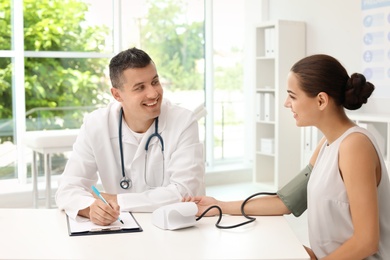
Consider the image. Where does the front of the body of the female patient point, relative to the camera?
to the viewer's left

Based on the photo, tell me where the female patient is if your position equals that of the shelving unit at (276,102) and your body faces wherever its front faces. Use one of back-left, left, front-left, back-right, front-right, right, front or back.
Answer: front-left

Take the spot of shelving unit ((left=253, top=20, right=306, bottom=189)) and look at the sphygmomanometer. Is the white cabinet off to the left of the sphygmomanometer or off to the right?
left

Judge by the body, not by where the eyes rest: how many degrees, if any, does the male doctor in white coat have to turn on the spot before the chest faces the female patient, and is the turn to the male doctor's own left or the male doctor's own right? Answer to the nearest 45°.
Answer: approximately 45° to the male doctor's own left

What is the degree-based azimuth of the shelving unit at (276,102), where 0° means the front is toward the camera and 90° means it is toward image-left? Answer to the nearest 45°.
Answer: approximately 45°

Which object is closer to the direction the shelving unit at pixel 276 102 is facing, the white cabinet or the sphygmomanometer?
the sphygmomanometer

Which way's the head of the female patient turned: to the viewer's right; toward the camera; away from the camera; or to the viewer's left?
to the viewer's left

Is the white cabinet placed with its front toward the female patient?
yes

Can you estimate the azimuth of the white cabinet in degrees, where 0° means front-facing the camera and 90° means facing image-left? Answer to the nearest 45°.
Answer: approximately 0°
